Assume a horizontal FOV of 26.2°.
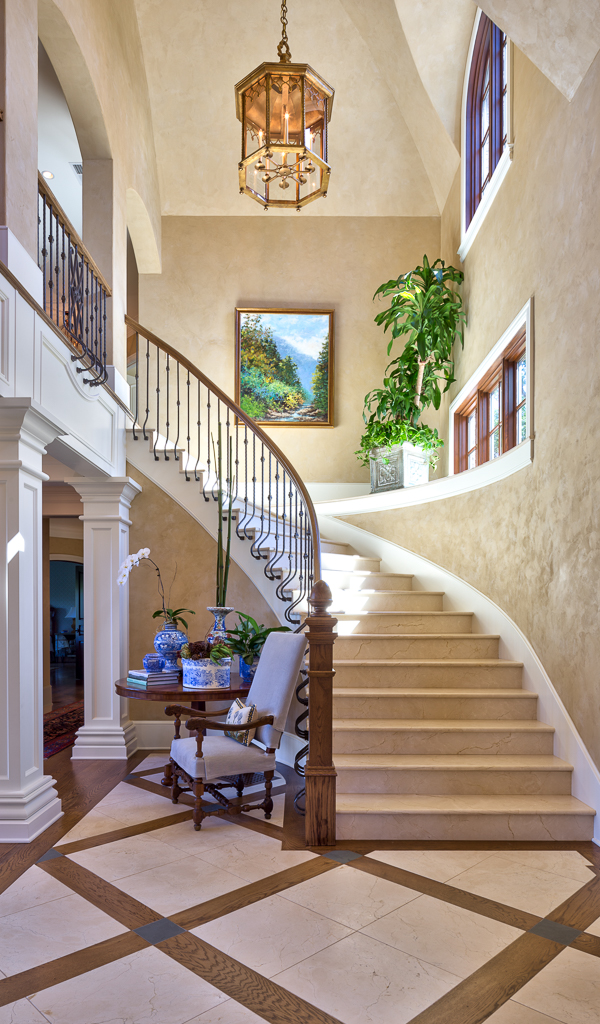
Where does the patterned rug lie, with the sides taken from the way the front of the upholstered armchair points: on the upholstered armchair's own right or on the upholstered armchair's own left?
on the upholstered armchair's own right

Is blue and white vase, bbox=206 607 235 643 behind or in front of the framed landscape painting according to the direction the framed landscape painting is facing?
in front

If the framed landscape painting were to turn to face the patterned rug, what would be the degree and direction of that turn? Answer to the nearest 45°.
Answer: approximately 45° to its right

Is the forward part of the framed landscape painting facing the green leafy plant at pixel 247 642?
yes

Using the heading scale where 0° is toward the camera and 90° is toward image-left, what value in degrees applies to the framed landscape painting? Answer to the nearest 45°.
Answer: approximately 0°

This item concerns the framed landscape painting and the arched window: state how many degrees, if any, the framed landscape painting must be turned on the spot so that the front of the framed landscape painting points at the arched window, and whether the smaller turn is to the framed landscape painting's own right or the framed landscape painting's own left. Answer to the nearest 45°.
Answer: approximately 45° to the framed landscape painting's own left

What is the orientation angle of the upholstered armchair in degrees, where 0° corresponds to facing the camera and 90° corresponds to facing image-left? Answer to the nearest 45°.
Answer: approximately 45°

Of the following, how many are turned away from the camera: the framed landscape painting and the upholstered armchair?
0

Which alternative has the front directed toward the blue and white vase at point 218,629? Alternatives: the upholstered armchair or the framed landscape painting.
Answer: the framed landscape painting
